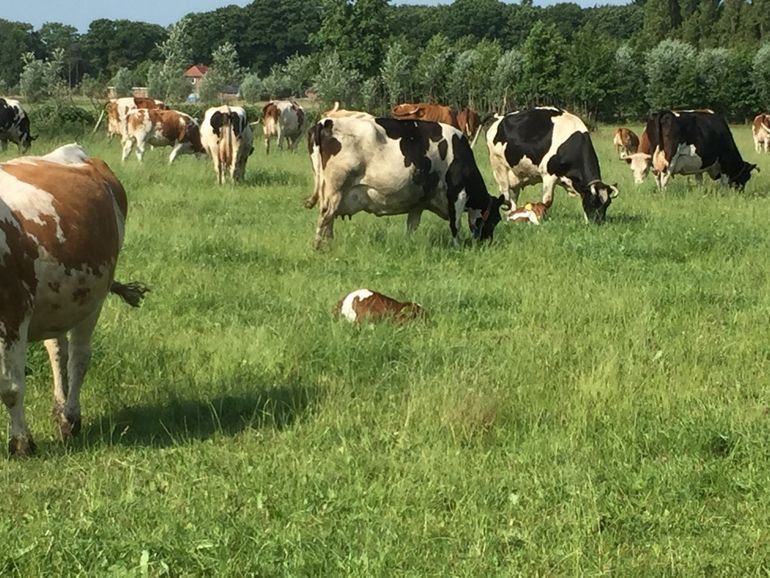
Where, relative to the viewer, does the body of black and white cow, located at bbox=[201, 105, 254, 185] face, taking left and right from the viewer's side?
facing away from the viewer

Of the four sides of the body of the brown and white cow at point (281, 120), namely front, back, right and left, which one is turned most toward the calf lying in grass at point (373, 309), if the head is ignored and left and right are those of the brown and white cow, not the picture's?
back

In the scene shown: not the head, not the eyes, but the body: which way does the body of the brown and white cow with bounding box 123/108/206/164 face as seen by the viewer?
to the viewer's right

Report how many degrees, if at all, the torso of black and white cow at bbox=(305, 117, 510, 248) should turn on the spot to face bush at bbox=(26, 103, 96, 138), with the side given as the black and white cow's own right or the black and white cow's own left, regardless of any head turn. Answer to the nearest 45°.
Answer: approximately 135° to the black and white cow's own left

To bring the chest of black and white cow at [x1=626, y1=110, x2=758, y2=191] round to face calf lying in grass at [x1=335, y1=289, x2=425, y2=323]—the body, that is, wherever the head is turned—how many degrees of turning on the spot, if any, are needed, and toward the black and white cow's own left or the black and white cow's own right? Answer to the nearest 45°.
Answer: approximately 135° to the black and white cow's own right

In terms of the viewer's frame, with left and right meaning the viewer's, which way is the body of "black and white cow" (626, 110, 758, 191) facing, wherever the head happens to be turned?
facing away from the viewer and to the right of the viewer

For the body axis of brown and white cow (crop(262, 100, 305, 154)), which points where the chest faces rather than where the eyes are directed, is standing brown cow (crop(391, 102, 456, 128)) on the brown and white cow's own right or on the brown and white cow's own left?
on the brown and white cow's own right

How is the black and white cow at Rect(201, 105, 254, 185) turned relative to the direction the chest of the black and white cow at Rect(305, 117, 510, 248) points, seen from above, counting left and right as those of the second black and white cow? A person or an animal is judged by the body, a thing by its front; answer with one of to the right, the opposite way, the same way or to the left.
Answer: to the left

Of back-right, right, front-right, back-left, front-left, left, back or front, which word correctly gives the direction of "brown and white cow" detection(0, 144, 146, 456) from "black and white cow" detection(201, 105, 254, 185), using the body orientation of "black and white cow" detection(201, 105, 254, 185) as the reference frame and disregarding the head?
back

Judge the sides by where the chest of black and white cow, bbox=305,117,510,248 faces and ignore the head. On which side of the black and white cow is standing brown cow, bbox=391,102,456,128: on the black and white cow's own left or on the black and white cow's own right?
on the black and white cow's own left

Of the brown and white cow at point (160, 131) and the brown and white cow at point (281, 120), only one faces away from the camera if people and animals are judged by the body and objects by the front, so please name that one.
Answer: the brown and white cow at point (281, 120)

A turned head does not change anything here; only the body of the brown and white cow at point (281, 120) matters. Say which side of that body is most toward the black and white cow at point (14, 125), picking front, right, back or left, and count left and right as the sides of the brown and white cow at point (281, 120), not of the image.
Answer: left

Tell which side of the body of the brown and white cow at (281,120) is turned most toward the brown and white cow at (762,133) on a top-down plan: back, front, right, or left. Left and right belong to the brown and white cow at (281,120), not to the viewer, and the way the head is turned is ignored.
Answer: right
